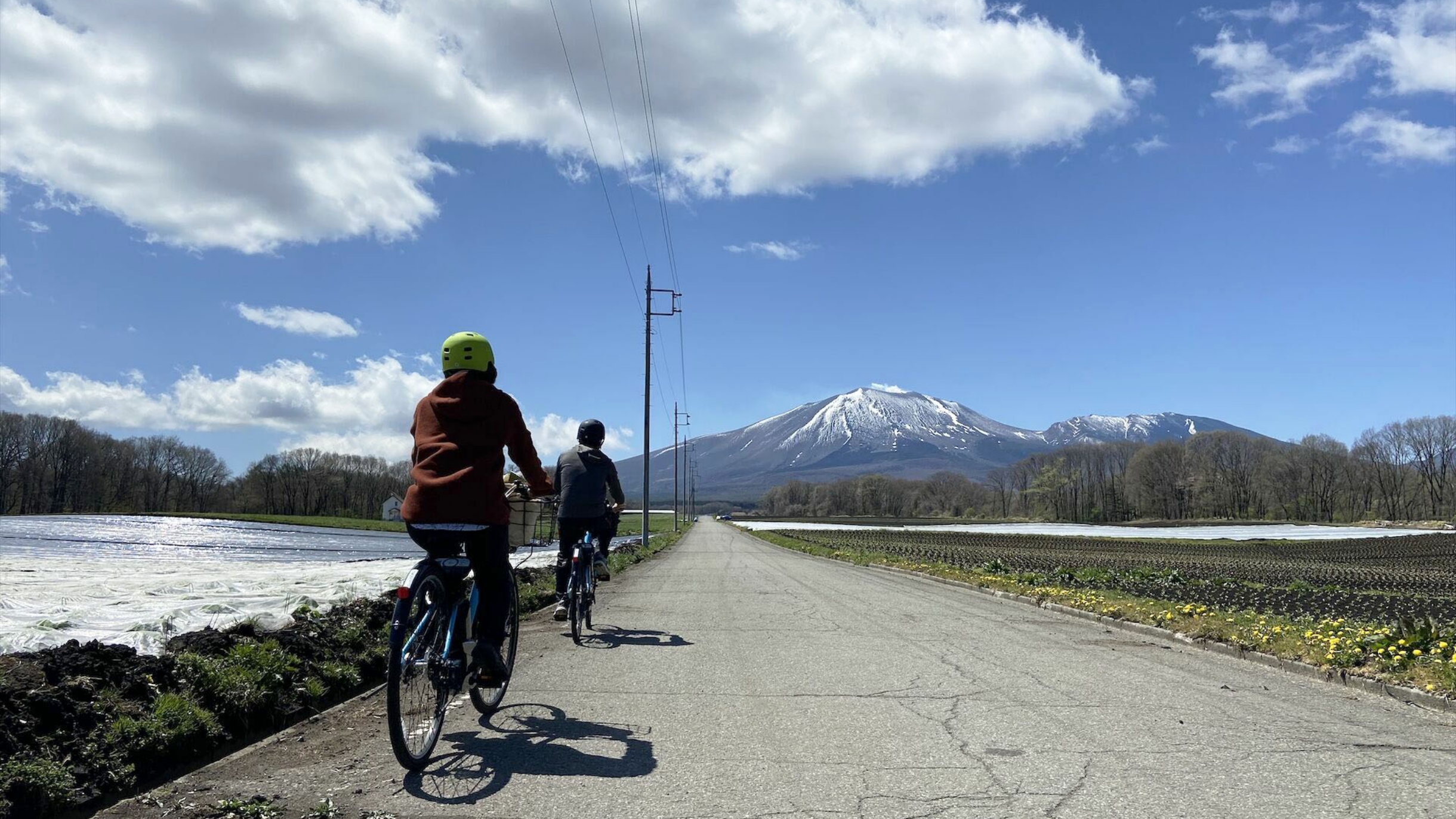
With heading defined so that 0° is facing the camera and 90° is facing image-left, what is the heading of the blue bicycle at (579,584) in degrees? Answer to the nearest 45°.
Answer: approximately 180°

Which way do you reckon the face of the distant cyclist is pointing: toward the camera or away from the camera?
away from the camera

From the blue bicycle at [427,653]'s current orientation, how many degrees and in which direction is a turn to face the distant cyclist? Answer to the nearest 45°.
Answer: approximately 45° to its left

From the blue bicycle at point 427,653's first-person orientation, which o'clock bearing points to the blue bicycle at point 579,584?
the blue bicycle at point 579,584 is roughly at 11 o'clock from the blue bicycle at point 427,653.

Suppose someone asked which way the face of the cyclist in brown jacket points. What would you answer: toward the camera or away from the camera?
away from the camera

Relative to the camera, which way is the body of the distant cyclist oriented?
away from the camera

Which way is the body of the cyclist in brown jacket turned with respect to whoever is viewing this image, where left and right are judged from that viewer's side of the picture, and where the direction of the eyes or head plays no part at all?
facing away from the viewer

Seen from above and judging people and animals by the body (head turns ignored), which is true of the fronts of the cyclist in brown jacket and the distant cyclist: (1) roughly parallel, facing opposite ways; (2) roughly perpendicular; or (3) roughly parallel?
roughly parallel

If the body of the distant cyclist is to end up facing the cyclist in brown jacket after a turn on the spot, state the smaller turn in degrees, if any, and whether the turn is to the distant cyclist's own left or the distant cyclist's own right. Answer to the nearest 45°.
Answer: approximately 180°

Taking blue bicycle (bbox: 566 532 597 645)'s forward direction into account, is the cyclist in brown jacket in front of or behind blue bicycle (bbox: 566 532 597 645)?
behind

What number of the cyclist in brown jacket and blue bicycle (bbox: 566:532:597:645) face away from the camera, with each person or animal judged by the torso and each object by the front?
2

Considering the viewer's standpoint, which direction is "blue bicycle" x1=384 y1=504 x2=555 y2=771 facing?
facing away from the viewer and to the right of the viewer

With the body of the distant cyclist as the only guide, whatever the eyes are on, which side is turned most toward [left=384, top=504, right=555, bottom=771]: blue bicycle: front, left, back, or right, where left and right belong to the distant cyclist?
back
